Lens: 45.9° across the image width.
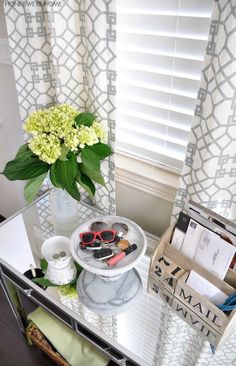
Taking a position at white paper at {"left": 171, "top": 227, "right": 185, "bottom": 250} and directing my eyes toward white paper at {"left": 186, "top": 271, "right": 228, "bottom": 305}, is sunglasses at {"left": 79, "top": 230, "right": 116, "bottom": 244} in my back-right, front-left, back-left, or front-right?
back-right

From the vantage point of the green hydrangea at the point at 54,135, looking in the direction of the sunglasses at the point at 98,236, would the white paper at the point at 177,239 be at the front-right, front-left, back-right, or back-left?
front-left

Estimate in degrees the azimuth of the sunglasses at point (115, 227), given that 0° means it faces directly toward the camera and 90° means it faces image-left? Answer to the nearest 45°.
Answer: approximately 0°

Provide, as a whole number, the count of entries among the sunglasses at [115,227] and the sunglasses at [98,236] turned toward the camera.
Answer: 2

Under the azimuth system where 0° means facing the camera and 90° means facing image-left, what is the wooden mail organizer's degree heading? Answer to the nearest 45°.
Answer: approximately 45°

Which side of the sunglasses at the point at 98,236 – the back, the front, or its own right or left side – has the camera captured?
front
